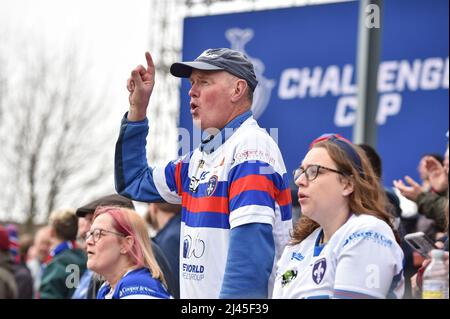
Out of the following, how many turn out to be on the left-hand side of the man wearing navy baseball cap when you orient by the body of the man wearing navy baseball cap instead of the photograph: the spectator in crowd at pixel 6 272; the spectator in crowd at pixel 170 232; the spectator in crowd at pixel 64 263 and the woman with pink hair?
0

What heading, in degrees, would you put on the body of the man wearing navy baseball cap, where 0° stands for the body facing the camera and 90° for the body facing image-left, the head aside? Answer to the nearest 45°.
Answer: approximately 45°

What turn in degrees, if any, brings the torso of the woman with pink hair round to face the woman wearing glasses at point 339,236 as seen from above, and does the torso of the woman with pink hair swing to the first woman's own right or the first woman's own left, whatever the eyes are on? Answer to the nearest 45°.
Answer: approximately 135° to the first woman's own left

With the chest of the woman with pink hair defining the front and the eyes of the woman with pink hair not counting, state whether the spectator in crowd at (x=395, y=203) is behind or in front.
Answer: behind

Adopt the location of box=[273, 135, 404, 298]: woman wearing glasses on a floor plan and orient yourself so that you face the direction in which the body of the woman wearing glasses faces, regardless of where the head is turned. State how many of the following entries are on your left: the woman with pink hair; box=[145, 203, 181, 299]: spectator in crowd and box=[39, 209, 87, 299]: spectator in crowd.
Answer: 0

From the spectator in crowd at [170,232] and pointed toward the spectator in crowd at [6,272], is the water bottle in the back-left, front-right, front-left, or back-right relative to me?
back-left

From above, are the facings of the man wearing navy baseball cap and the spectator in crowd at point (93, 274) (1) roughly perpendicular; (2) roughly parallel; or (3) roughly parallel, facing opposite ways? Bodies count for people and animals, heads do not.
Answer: roughly parallel

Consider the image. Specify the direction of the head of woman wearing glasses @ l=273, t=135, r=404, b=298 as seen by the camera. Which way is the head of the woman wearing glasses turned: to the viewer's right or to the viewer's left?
to the viewer's left

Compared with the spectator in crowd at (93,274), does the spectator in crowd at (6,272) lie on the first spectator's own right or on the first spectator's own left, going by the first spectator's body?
on the first spectator's own right

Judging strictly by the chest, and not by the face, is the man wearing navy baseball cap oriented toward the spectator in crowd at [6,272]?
no

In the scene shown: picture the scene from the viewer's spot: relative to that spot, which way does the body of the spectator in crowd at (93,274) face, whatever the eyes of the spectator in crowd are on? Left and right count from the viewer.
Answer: facing the viewer and to the left of the viewer
